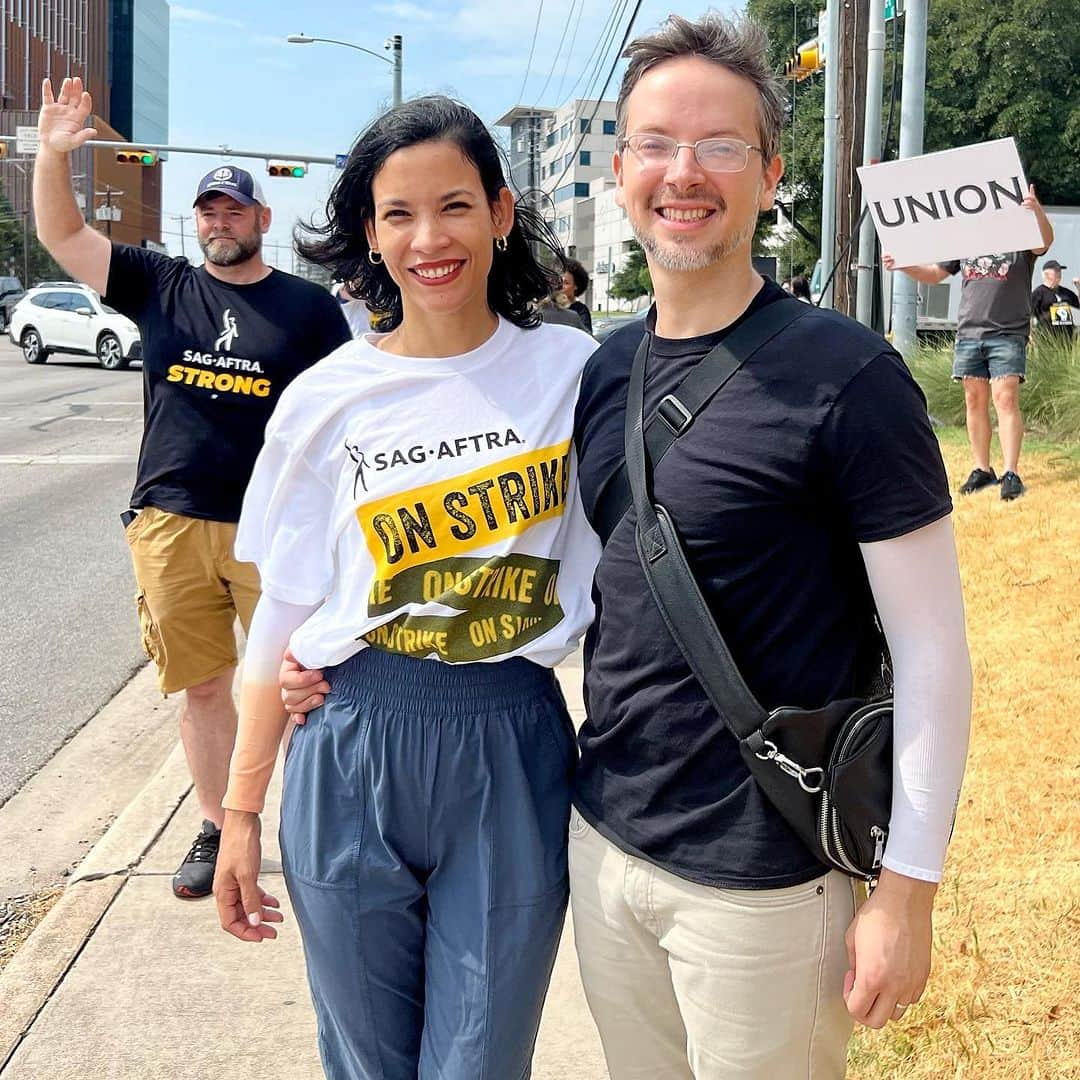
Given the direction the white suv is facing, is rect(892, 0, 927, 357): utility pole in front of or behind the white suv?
in front

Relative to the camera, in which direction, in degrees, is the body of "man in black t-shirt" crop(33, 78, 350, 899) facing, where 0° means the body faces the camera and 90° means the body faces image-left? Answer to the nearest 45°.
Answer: approximately 0°

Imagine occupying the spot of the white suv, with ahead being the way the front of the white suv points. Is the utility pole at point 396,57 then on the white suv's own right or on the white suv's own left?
on the white suv's own left

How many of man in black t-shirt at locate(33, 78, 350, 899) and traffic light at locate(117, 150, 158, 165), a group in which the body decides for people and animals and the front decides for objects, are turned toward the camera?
2

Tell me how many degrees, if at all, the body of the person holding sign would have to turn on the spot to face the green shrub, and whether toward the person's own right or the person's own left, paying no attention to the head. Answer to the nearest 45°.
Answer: approximately 180°

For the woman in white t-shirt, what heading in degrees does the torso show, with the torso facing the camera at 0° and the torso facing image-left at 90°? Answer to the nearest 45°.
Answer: approximately 0°

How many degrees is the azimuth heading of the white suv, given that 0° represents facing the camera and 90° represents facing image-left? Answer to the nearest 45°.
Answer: approximately 315°

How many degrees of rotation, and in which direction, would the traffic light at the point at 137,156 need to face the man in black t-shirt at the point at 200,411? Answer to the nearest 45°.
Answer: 0° — it already faces them
